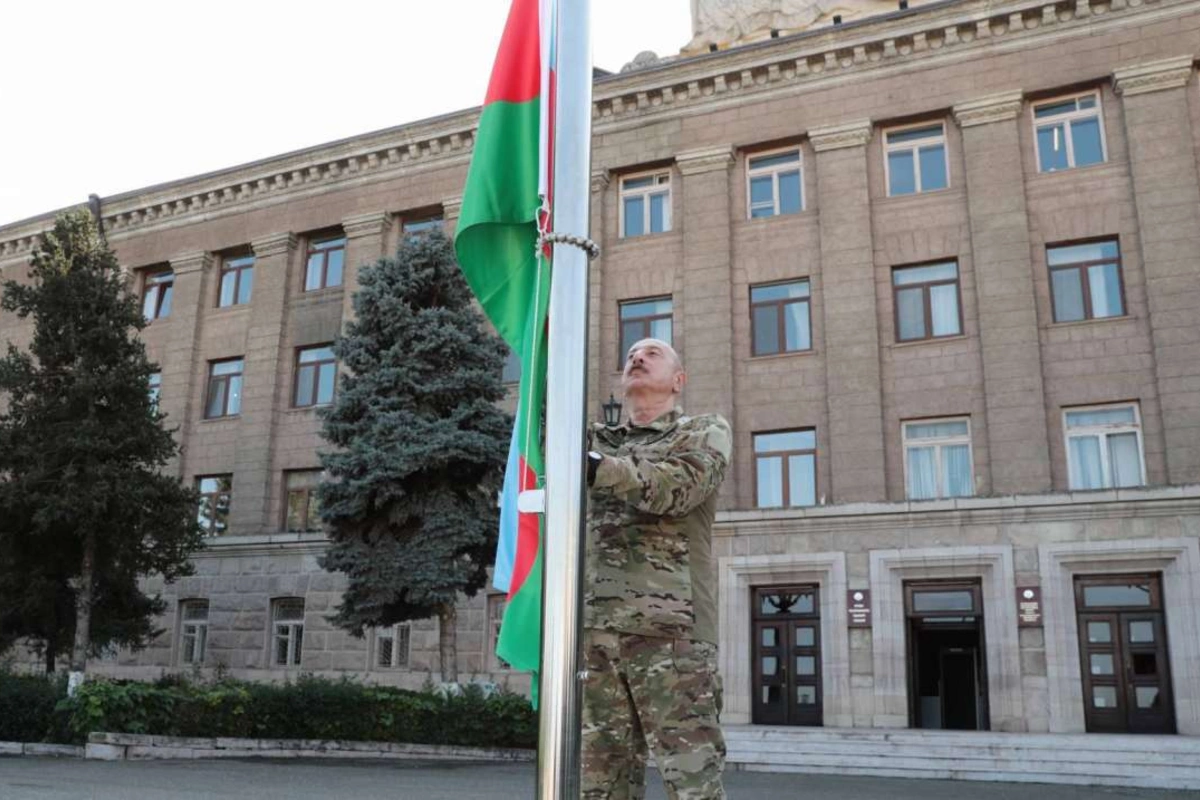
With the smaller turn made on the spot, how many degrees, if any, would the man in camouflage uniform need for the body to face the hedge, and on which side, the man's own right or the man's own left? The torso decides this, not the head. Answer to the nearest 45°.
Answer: approximately 90° to the man's own right

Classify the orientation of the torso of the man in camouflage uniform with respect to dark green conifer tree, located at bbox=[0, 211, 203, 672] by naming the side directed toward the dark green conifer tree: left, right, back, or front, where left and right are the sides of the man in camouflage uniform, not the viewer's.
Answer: right

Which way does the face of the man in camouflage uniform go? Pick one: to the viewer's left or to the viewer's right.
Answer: to the viewer's left

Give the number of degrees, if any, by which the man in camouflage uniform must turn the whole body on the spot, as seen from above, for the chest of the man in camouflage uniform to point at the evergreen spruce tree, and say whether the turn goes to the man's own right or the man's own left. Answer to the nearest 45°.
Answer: approximately 135° to the man's own right

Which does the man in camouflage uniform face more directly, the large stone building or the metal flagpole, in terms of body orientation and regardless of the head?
the metal flagpole

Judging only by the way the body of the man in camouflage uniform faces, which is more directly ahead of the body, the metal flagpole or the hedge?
the metal flagpole

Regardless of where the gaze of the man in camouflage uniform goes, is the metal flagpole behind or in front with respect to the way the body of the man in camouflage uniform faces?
in front

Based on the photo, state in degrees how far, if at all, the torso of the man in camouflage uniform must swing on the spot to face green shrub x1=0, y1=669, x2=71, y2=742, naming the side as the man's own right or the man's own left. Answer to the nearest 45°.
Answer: approximately 90° to the man's own right

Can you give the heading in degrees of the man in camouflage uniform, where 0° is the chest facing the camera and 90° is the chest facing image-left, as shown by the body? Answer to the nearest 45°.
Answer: approximately 45°
